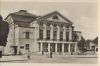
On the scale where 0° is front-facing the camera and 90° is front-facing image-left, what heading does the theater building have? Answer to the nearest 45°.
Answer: approximately 315°
